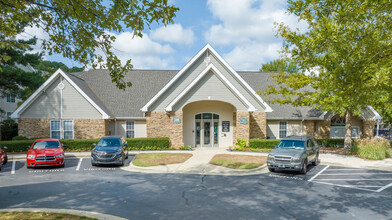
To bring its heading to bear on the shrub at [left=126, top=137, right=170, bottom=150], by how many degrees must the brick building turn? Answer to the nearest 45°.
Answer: approximately 45° to its right

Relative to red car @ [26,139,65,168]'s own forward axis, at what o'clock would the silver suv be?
The silver suv is roughly at 10 o'clock from the red car.

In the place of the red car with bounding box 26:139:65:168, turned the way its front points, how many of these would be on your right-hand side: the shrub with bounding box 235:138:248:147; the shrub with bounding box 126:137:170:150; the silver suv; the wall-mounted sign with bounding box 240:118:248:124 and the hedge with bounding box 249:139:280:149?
0

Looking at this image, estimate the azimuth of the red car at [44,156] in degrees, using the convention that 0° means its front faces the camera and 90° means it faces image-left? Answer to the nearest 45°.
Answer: approximately 0°

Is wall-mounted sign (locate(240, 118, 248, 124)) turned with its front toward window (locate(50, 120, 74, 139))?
no

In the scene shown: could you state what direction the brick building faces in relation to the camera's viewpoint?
facing the viewer

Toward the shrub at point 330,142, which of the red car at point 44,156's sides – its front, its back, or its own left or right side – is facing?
left

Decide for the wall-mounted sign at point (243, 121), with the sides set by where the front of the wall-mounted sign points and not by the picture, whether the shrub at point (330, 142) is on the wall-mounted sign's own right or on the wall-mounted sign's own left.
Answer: on the wall-mounted sign's own left

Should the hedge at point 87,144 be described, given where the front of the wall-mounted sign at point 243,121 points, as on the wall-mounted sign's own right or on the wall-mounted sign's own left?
on the wall-mounted sign's own right

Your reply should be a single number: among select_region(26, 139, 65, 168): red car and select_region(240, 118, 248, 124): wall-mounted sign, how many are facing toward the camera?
2

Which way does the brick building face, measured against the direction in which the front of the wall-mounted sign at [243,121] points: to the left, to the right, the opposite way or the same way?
the same way

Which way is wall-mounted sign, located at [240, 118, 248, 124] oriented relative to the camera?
toward the camera

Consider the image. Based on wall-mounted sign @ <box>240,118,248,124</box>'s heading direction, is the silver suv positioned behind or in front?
in front
